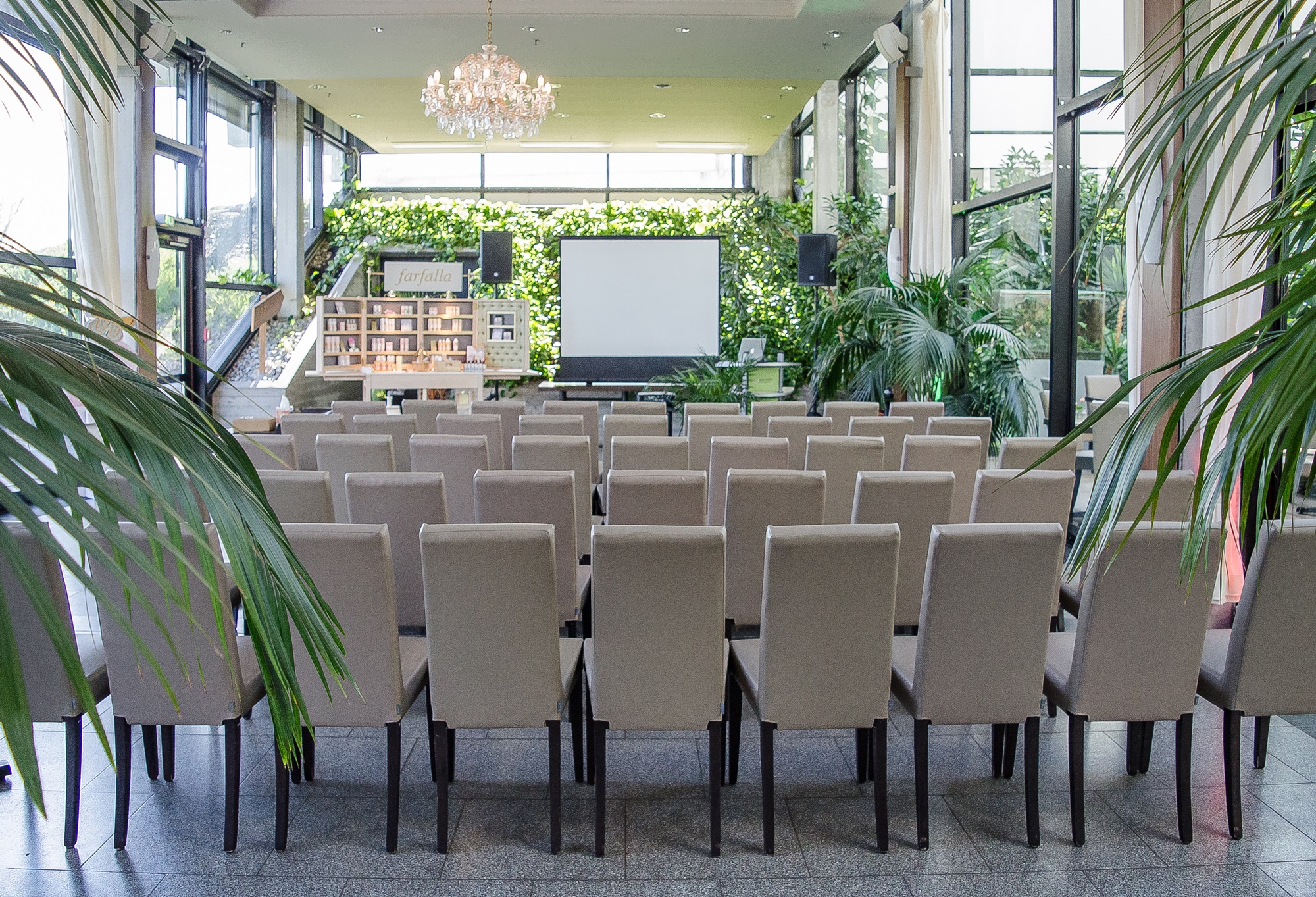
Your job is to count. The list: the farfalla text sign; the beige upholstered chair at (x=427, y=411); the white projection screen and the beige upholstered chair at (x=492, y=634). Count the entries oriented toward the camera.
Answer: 2

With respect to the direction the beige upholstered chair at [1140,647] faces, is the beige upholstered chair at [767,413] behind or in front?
in front

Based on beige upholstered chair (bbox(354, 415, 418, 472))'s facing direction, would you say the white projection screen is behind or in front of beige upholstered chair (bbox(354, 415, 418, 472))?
in front

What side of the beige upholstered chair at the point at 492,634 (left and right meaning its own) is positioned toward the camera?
back

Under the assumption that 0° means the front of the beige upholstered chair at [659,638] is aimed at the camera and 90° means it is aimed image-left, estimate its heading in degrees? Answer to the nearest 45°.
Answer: approximately 180°

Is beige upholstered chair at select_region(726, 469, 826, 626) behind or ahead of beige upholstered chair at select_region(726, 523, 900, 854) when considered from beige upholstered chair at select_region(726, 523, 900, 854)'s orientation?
ahead

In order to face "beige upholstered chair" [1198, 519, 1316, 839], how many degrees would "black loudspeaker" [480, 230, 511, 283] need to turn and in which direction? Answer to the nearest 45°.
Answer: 0° — it already faces it

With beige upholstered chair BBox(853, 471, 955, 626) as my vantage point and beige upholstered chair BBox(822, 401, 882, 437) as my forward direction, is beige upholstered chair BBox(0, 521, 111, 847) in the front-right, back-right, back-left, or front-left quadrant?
back-left

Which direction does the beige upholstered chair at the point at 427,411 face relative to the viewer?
away from the camera

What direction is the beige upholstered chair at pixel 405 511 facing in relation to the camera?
away from the camera

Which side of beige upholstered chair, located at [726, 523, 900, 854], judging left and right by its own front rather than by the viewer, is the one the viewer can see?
back
